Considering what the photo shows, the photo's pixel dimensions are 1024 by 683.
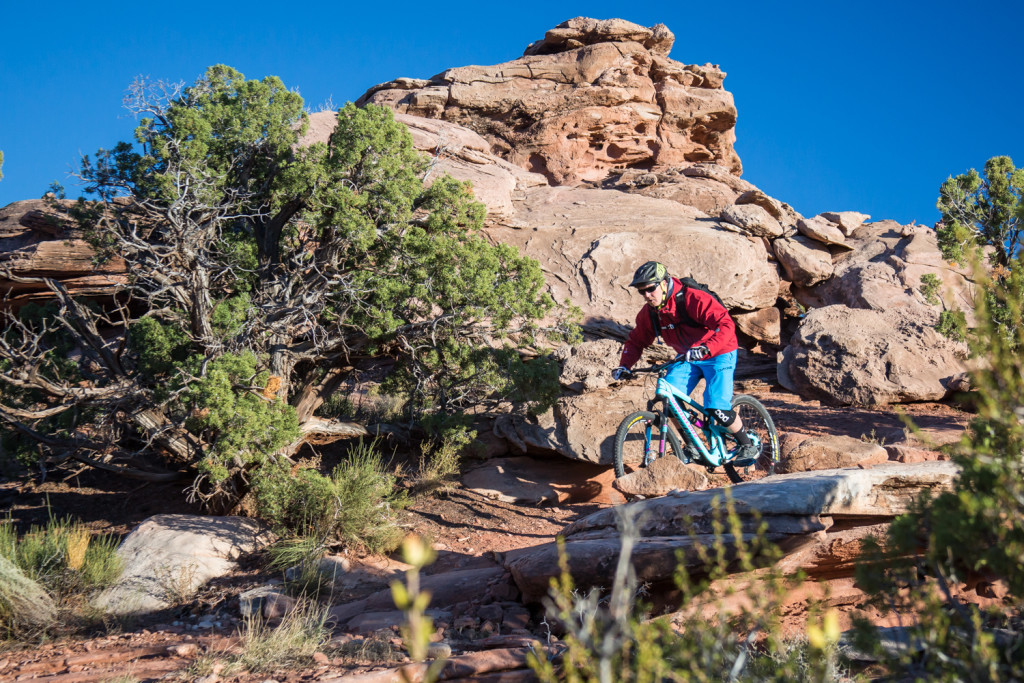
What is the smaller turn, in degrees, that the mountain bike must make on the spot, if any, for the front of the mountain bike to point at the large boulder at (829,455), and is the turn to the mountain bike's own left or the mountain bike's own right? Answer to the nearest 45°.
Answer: approximately 180°

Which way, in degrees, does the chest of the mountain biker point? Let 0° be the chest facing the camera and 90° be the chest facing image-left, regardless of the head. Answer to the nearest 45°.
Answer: approximately 45°

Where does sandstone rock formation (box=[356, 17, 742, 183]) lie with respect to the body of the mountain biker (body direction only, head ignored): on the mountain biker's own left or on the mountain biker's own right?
on the mountain biker's own right

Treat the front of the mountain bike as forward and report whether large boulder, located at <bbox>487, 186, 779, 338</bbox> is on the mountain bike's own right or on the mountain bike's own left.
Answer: on the mountain bike's own right

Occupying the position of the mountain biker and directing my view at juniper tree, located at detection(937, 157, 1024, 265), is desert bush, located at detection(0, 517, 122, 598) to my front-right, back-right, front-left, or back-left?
back-left

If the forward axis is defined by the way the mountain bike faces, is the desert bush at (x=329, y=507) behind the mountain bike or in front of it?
in front

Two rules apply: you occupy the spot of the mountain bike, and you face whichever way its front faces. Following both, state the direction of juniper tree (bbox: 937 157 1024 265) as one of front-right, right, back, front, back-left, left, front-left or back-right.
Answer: back

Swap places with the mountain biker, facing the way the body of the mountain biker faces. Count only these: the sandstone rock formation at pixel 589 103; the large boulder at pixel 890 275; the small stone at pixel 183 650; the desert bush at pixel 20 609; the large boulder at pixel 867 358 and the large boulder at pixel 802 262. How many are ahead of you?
2

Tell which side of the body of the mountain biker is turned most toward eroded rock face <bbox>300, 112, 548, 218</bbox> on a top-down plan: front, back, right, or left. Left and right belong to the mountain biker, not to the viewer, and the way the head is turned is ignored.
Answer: right

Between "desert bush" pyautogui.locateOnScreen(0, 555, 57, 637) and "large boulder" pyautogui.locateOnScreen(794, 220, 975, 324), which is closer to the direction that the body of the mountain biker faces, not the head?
the desert bush
